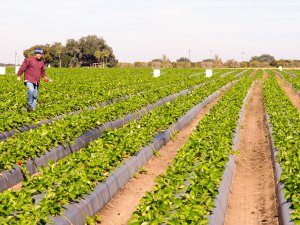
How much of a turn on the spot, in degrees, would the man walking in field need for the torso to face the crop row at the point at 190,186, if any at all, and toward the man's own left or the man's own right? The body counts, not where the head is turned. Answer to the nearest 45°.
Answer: approximately 45° to the man's own right

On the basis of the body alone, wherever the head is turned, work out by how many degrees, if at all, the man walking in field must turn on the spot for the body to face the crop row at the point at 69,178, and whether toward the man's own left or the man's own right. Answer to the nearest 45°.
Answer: approximately 45° to the man's own right

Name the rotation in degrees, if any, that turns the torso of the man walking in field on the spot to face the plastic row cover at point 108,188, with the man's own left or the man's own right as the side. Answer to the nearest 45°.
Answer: approximately 45° to the man's own right

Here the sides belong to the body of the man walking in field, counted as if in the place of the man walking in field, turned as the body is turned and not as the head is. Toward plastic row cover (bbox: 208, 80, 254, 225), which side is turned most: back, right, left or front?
front

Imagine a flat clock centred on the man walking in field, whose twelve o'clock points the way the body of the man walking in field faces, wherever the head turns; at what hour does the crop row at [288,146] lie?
The crop row is roughly at 12 o'clock from the man walking in field.

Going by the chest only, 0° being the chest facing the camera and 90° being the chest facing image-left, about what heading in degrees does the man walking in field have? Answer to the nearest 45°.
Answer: approximately 315°
